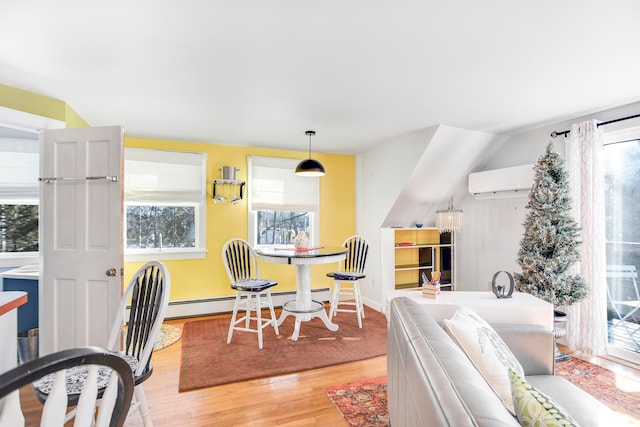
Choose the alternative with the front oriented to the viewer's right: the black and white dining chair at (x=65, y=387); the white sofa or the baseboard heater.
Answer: the white sofa

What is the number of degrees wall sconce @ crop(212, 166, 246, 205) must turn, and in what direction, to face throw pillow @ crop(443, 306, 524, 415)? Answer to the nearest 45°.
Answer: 0° — it already faces it

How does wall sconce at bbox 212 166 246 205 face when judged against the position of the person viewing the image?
facing the viewer

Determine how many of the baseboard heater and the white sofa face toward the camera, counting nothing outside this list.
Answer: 1

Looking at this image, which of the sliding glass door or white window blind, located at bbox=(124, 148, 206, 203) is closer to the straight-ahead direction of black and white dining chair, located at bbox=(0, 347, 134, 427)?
the white window blind

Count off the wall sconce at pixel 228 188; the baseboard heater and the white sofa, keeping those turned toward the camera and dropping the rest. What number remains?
2

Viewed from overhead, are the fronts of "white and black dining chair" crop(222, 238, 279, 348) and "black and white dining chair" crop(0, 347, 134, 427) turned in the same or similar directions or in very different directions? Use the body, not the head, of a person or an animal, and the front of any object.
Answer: very different directions

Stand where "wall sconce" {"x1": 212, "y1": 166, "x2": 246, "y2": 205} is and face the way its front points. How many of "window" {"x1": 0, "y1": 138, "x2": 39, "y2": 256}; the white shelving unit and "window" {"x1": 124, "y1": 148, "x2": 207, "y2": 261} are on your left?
1

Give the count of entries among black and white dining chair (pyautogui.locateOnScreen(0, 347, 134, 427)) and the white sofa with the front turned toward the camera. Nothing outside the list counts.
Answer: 0

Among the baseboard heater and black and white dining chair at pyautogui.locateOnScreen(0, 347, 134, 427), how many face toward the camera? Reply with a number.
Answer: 1

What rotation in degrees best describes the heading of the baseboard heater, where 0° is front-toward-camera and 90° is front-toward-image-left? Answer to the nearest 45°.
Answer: approximately 0°

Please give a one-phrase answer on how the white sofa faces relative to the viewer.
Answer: facing to the right of the viewer

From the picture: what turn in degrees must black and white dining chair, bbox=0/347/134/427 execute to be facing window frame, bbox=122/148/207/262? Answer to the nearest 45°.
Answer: approximately 45° to its right
